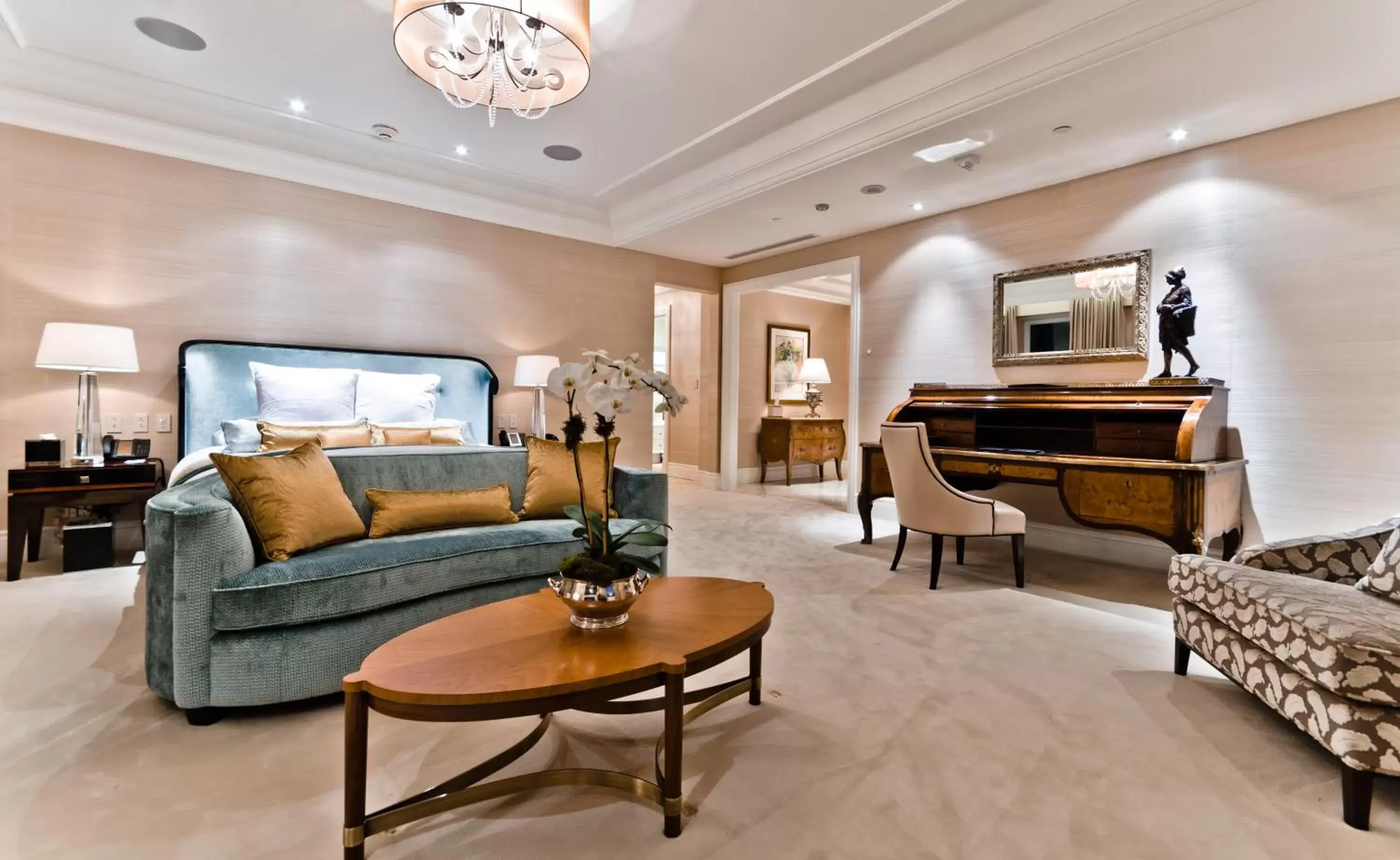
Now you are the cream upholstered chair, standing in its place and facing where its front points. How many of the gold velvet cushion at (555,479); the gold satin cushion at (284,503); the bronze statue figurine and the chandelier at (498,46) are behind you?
3

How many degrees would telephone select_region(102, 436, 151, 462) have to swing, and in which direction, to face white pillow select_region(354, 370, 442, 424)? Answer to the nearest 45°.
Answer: approximately 90° to its left

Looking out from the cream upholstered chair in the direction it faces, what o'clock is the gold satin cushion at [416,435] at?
The gold satin cushion is roughly at 7 o'clock from the cream upholstered chair.

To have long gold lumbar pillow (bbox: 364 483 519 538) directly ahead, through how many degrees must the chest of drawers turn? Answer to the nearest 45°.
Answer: approximately 45° to its right

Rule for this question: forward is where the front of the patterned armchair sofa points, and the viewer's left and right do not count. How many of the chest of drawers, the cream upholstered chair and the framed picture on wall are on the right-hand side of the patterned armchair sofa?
3

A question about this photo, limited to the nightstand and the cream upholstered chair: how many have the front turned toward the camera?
1

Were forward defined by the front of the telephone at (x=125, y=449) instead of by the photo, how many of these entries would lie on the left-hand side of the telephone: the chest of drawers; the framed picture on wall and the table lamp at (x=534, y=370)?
3

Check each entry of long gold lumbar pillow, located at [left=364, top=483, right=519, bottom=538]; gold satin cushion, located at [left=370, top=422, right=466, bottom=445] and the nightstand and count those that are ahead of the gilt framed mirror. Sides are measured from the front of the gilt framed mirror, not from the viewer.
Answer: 3

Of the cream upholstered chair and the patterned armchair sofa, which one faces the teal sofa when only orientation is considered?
the patterned armchair sofa

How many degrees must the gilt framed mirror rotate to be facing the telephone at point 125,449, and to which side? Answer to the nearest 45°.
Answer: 0° — it already faces it

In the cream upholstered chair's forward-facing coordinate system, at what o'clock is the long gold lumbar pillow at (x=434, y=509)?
The long gold lumbar pillow is roughly at 6 o'clock from the cream upholstered chair.

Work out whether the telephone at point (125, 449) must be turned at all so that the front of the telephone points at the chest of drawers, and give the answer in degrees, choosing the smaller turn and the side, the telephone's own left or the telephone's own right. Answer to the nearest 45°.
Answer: approximately 90° to the telephone's own left

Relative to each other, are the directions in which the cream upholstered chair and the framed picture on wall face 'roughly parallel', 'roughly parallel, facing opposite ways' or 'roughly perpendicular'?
roughly perpendicular

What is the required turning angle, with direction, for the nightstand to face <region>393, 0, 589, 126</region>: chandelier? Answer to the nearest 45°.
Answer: approximately 45° to its left

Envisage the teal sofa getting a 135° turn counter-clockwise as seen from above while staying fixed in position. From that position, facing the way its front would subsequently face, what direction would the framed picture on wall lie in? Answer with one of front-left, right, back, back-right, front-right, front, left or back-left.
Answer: front-right
